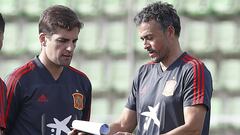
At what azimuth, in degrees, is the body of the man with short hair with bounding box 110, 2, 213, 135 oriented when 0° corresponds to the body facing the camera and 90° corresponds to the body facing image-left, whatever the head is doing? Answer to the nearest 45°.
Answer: approximately 45°

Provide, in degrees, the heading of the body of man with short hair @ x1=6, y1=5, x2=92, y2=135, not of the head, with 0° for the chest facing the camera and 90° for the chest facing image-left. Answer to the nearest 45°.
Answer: approximately 315°

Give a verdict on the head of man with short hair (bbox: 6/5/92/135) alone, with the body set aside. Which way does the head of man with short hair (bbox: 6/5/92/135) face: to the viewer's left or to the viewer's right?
to the viewer's right
